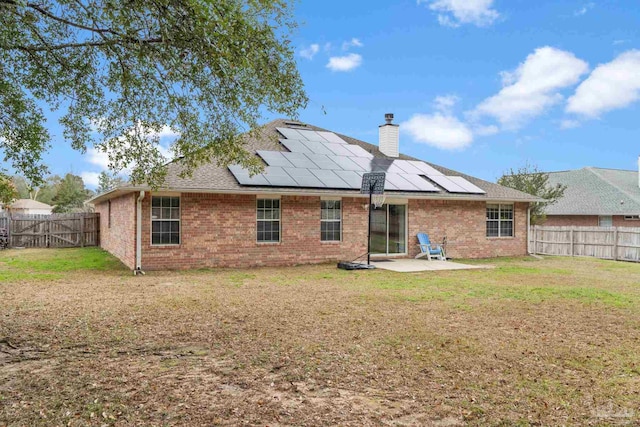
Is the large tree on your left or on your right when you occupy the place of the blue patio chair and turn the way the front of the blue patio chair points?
on your right

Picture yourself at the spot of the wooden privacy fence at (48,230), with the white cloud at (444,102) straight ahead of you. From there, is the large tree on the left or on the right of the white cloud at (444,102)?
right

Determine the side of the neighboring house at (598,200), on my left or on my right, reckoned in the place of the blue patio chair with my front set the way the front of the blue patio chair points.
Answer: on my left

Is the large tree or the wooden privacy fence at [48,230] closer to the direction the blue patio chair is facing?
the large tree

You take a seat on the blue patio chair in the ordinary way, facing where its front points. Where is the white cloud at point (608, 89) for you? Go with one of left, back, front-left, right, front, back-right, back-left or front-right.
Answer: left

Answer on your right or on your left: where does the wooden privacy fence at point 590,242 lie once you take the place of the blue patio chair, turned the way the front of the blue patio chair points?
on your left
